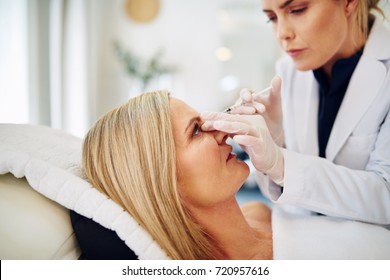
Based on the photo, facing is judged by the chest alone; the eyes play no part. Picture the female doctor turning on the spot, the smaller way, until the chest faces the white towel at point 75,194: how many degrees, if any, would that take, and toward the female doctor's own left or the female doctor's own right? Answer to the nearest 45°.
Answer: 0° — they already face it

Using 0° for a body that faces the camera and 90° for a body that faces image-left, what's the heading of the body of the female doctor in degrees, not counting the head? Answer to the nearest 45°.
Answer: approximately 45°

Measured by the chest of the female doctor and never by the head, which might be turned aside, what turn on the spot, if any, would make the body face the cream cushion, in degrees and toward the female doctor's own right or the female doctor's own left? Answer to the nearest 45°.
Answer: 0° — they already face it

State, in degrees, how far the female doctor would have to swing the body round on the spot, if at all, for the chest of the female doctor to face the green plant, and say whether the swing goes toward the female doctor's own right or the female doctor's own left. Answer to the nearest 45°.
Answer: approximately 90° to the female doctor's own right
